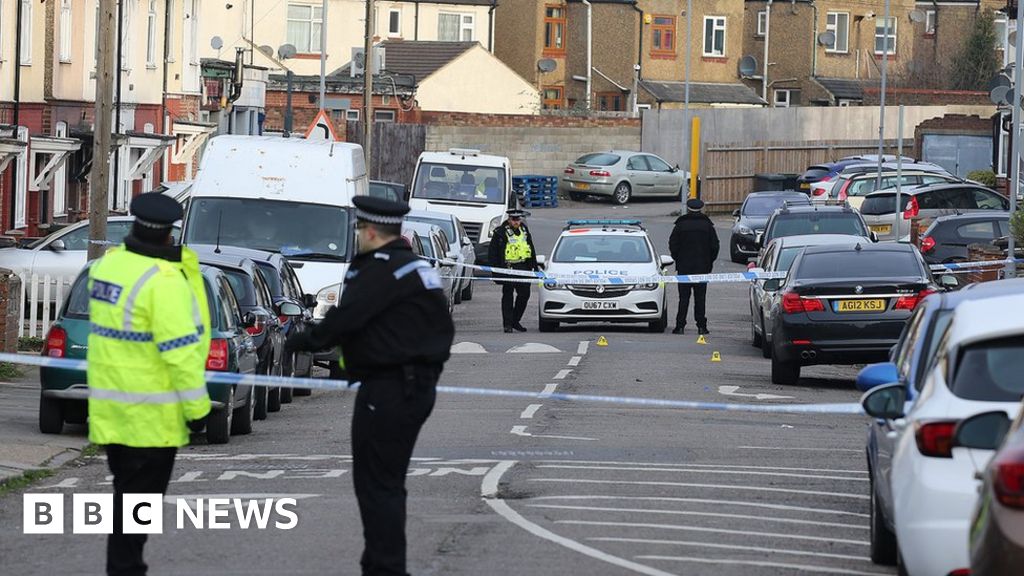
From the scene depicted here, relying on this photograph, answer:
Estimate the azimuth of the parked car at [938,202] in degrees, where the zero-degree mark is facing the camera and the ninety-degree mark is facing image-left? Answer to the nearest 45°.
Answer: approximately 225°

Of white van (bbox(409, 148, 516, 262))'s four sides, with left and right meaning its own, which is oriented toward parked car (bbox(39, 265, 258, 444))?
front

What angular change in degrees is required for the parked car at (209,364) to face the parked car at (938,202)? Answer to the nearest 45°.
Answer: approximately 45° to its right

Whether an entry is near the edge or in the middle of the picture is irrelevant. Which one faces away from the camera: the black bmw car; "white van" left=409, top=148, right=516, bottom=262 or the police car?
the black bmw car

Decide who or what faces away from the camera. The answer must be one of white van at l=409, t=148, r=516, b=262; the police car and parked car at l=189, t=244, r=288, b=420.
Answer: the parked car

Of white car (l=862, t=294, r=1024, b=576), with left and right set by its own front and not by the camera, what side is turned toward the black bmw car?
front

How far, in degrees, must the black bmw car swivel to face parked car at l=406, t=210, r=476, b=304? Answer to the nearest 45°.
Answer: approximately 45° to its left

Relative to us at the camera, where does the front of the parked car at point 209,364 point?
facing away from the viewer

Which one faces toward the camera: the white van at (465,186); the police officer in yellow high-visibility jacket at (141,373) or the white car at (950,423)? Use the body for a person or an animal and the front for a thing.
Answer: the white van

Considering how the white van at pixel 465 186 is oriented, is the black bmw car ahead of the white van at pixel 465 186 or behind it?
ahead

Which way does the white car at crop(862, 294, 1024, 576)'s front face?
away from the camera

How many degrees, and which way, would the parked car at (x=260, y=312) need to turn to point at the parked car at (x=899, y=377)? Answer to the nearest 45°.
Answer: approximately 180°

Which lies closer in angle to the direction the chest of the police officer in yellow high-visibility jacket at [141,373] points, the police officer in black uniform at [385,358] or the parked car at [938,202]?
the parked car

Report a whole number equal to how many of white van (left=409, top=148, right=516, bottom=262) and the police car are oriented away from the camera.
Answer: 0

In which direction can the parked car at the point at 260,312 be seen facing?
away from the camera

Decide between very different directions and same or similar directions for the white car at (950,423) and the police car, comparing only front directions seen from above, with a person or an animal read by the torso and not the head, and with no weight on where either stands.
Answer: very different directions
